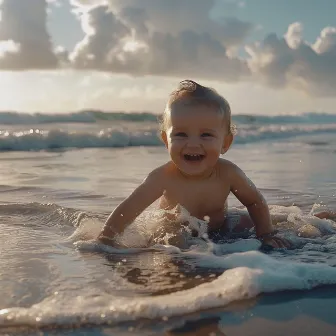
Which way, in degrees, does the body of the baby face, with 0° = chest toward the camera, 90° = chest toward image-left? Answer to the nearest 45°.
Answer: approximately 0°
